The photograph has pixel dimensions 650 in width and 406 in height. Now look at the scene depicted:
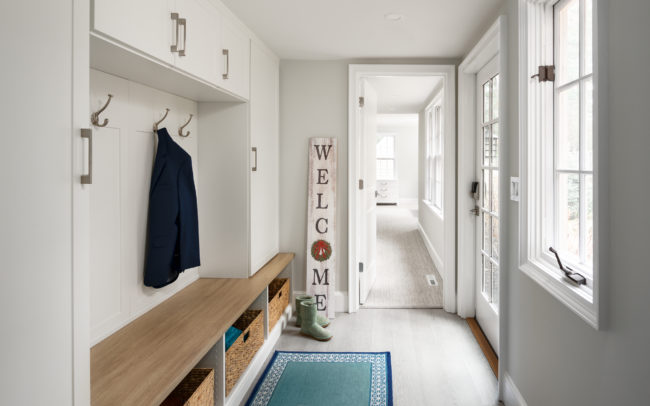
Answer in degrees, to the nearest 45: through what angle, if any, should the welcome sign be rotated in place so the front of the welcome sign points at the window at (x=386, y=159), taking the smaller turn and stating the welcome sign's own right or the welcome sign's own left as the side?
approximately 180°

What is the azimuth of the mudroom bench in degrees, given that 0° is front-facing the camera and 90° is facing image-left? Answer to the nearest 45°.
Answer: approximately 315°
